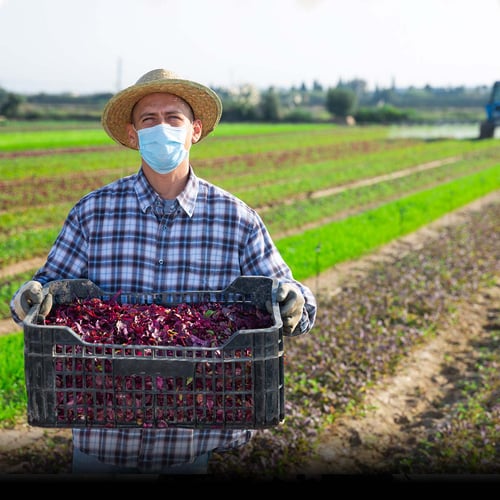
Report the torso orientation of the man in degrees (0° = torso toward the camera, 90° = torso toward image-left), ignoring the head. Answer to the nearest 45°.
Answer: approximately 0°

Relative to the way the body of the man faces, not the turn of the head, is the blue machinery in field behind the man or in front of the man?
behind
